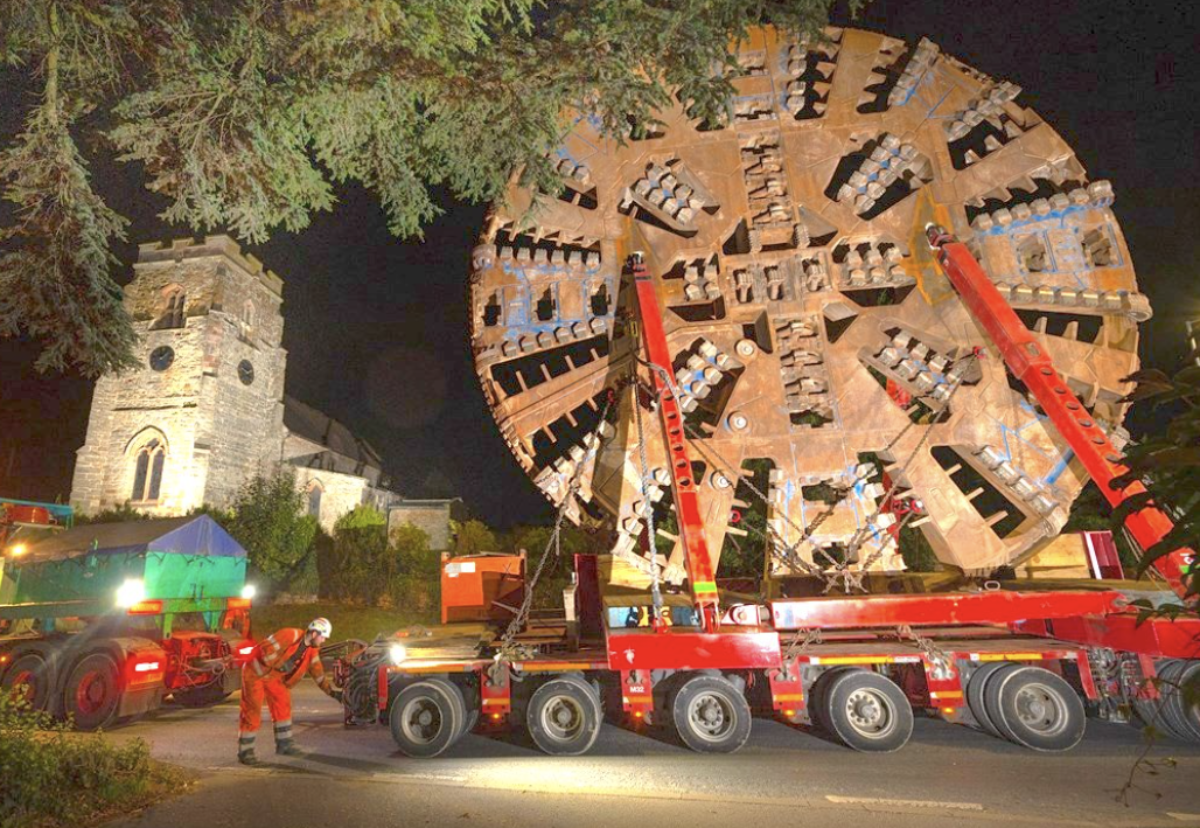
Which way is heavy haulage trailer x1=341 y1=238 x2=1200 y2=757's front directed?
to the viewer's left

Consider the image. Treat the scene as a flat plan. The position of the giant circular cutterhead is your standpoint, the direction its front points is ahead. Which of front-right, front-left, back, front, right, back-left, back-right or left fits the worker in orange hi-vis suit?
front-right

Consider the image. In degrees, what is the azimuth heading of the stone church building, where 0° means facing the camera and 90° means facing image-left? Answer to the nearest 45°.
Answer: approximately 45°

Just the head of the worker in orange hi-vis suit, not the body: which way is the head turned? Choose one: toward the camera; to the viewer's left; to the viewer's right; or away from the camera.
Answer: to the viewer's right

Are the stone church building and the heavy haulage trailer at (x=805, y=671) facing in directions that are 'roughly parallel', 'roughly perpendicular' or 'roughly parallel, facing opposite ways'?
roughly perpendicular

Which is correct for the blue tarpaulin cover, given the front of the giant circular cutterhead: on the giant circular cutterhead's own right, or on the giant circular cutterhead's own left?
on the giant circular cutterhead's own right

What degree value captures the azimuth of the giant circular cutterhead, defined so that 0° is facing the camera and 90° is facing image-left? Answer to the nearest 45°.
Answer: approximately 0°

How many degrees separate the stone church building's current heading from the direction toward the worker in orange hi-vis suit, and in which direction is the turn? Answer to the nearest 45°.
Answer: approximately 45° to its left
